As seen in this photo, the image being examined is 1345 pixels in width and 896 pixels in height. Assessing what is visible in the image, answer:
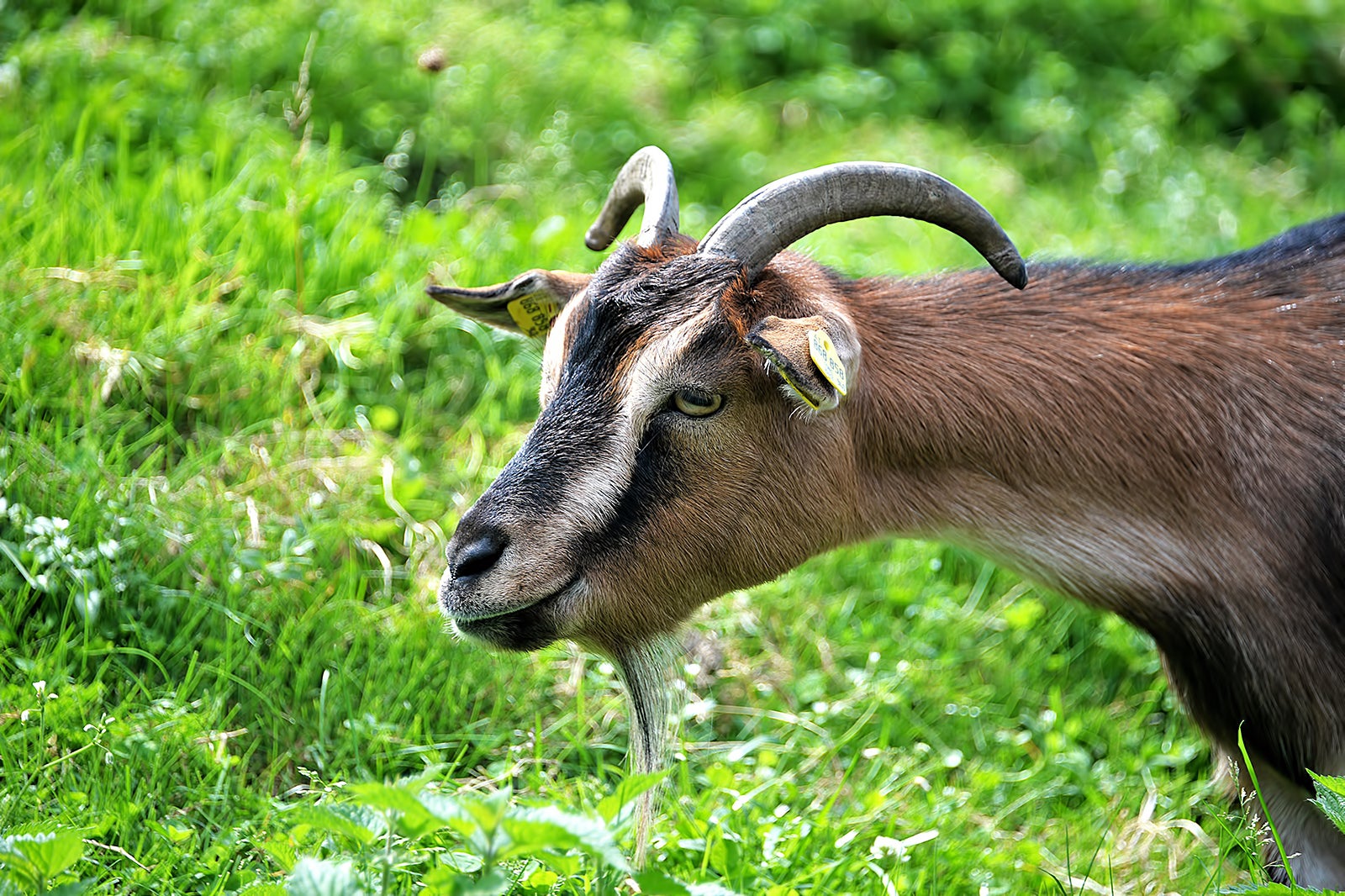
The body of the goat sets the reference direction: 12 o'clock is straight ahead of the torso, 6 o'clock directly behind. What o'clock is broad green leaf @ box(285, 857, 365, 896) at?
The broad green leaf is roughly at 10 o'clock from the goat.

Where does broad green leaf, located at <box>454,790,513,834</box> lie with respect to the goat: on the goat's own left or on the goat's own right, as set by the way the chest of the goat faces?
on the goat's own left

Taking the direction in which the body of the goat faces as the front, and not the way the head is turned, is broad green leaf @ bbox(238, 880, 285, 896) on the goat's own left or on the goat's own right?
on the goat's own left

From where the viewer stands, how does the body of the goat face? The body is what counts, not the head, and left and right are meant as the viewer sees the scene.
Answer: facing to the left of the viewer

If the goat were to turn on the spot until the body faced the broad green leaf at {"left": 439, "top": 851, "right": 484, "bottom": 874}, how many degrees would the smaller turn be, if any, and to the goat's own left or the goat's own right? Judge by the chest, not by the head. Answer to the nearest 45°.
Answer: approximately 45° to the goat's own left

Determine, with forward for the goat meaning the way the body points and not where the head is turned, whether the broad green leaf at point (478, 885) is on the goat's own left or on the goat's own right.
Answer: on the goat's own left

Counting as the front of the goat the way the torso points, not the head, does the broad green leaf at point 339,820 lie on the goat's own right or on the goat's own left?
on the goat's own left

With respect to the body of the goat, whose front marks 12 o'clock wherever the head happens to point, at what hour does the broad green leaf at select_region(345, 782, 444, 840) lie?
The broad green leaf is roughly at 10 o'clock from the goat.
